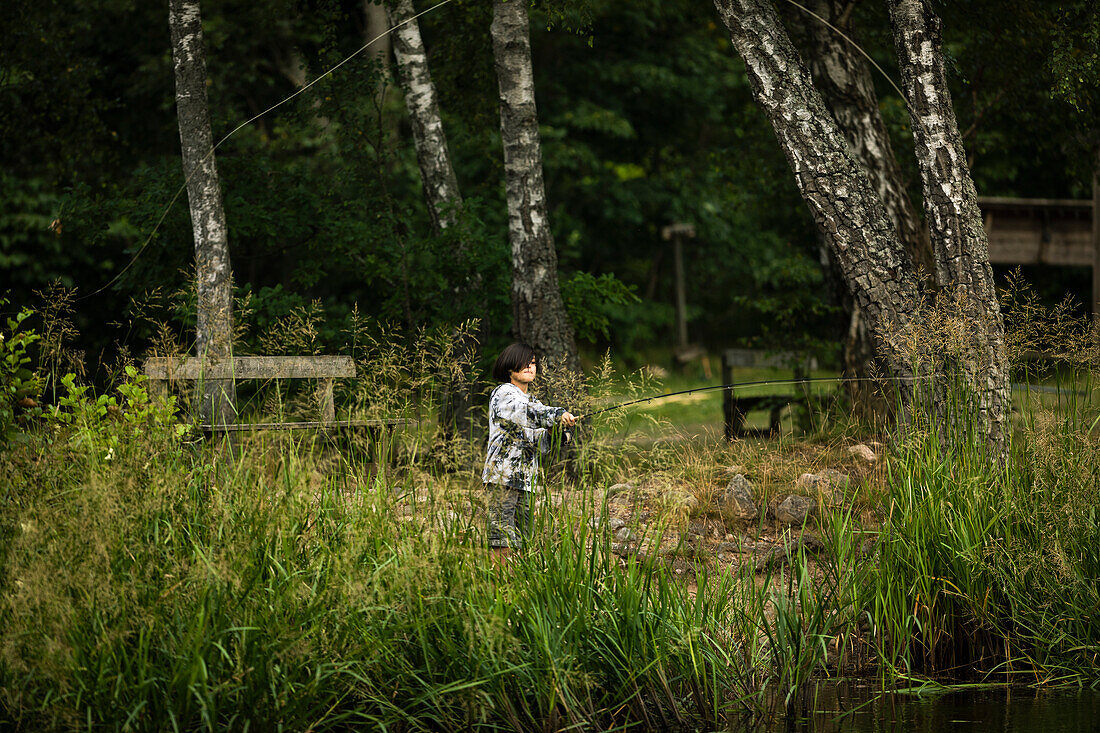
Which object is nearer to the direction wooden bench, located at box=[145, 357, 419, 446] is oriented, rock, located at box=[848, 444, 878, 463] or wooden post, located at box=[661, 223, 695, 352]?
the rock

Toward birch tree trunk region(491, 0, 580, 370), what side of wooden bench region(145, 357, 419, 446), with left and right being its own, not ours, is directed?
left

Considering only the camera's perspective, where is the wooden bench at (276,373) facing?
facing the viewer and to the right of the viewer

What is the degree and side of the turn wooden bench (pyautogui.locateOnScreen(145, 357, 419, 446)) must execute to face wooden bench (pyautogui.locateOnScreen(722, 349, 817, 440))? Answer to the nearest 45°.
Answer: approximately 90° to its left

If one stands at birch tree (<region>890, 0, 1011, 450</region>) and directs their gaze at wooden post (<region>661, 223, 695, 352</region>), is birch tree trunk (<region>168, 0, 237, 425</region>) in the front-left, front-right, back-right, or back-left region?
front-left

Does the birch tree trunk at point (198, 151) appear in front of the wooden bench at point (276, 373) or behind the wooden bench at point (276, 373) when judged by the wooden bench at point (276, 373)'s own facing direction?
behind

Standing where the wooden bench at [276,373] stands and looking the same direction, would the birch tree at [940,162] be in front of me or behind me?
in front

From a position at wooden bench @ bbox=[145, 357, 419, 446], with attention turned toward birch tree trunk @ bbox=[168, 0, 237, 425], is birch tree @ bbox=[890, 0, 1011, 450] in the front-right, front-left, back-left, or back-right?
back-right

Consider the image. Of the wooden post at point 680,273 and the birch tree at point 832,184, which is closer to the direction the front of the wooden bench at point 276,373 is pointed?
the birch tree

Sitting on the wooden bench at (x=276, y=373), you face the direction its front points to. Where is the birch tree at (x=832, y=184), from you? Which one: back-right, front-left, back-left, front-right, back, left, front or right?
front-left

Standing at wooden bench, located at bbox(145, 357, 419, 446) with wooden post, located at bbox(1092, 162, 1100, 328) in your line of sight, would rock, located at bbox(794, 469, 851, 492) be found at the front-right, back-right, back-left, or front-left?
front-right

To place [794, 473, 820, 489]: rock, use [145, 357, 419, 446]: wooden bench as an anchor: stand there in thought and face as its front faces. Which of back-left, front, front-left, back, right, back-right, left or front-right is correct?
front-left
